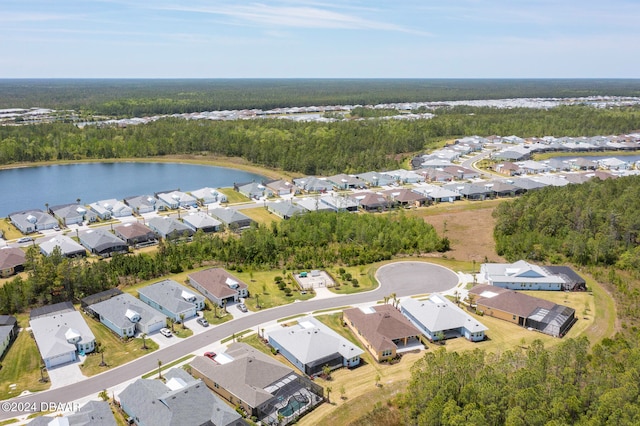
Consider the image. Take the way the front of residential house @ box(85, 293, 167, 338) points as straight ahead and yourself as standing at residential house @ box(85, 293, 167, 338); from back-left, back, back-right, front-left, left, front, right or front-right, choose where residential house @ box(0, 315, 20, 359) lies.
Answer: back-right

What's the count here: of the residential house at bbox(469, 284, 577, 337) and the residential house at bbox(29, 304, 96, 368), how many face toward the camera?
1

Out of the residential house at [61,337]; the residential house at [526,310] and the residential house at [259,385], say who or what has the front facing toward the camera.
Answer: the residential house at [61,337]

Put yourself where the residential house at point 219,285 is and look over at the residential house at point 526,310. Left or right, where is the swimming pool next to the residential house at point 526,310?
right

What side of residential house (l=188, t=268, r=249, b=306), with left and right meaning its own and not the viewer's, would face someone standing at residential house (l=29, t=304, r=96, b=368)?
right

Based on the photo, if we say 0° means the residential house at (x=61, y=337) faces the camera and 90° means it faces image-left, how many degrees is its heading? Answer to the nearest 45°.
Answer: approximately 0°

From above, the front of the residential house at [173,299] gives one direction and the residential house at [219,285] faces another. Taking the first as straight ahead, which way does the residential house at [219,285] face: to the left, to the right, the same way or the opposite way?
the same way

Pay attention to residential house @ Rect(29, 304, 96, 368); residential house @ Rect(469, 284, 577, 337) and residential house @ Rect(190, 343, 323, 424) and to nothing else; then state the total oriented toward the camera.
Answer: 1

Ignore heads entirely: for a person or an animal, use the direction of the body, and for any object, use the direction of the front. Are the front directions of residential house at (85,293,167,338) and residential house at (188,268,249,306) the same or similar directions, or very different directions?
same or similar directions

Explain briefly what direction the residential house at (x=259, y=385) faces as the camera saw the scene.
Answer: facing away from the viewer and to the left of the viewer

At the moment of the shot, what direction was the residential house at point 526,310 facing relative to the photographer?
facing away from the viewer and to the left of the viewer

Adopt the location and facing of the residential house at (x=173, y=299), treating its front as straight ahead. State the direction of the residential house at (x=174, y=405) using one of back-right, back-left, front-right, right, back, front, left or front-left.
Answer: front-right

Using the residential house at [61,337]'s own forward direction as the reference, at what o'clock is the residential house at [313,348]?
the residential house at [313,348] is roughly at 10 o'clock from the residential house at [61,337].

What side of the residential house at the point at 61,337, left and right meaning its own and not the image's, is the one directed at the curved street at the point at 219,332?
left

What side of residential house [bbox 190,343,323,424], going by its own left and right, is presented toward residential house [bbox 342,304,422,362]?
right

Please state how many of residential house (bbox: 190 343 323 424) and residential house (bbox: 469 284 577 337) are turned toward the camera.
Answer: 0

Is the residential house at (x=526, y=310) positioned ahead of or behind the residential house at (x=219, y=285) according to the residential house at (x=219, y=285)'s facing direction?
ahead

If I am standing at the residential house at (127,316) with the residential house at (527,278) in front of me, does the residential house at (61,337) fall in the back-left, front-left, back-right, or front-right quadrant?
back-right
